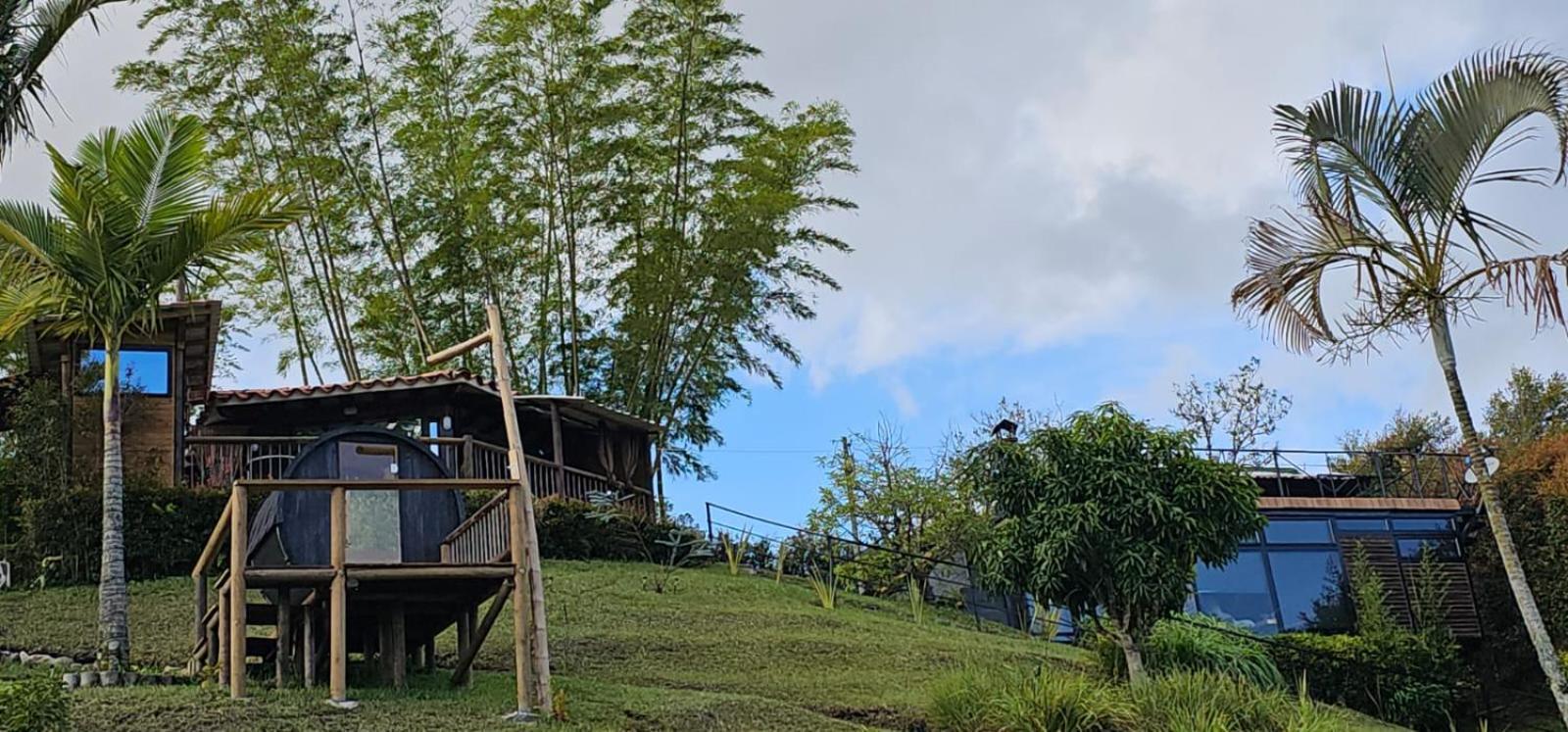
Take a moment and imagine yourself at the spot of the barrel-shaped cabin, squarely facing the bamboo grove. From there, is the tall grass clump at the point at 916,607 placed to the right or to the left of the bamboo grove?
right

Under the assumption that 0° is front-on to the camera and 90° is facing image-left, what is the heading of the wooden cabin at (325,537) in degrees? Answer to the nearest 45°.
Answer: approximately 0°

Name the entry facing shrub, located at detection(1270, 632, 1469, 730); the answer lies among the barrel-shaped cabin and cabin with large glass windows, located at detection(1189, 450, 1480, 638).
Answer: the cabin with large glass windows

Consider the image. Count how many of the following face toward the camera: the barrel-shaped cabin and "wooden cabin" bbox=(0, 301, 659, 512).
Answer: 2

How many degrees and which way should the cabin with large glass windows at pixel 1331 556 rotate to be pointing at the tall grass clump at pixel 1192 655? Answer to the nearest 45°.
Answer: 0° — it already faces it

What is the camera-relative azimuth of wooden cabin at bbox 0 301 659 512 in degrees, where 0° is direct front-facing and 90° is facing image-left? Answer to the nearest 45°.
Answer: approximately 0°

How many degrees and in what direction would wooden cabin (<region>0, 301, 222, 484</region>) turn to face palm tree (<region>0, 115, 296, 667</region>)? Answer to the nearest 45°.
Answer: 0° — it already faces it
